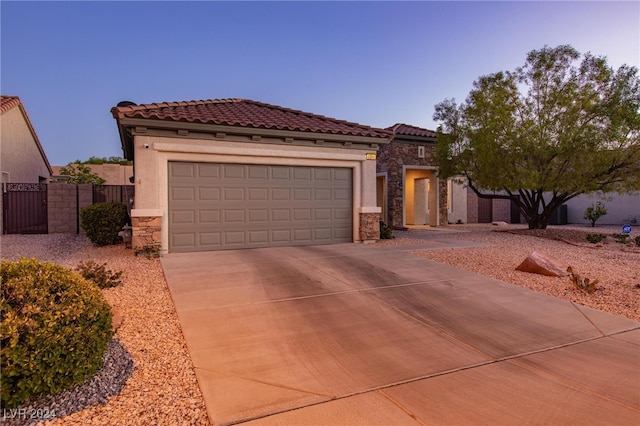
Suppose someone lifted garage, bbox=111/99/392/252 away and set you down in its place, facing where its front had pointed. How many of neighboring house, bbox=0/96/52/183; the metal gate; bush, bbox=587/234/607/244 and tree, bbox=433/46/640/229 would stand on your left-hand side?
2

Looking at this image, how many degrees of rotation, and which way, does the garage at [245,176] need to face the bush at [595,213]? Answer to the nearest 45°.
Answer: approximately 90° to its left

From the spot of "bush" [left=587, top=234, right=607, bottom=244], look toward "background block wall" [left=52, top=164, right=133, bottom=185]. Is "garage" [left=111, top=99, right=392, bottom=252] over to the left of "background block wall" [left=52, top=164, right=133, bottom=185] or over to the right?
left

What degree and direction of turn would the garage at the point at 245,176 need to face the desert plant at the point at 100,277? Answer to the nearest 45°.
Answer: approximately 45° to its right

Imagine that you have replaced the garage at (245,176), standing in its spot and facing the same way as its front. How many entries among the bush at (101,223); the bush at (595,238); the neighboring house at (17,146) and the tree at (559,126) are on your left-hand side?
2

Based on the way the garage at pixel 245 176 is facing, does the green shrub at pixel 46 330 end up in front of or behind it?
in front

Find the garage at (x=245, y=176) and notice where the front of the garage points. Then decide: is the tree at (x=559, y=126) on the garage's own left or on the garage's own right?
on the garage's own left

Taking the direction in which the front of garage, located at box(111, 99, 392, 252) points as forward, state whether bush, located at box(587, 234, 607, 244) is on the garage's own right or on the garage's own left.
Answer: on the garage's own left

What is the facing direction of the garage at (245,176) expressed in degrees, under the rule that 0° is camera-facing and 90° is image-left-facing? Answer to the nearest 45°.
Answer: approximately 0°

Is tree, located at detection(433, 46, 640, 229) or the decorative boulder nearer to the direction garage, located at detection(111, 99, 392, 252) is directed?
the decorative boulder

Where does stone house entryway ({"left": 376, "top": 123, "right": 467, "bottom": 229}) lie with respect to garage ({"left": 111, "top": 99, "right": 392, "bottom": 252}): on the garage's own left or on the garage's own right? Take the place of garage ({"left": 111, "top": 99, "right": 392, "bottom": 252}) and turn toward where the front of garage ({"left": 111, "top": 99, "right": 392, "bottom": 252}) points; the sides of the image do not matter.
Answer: on the garage's own left

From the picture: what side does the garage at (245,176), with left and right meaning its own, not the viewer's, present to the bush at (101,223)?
right

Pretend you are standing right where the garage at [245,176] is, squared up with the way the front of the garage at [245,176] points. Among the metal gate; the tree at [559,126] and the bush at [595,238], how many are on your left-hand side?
2

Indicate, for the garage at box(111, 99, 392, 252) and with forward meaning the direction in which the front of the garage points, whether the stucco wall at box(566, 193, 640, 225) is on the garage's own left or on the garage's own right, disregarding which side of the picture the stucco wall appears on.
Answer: on the garage's own left
